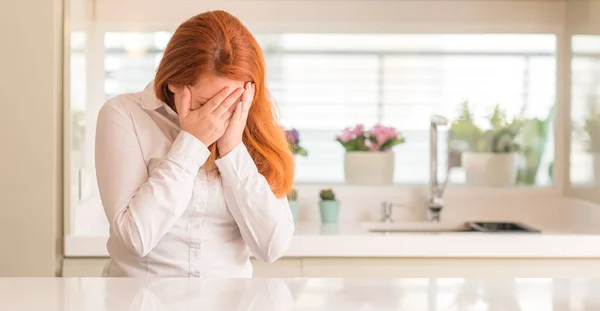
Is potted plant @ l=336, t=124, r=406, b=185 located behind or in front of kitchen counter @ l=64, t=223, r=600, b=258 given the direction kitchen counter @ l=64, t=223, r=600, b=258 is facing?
behind

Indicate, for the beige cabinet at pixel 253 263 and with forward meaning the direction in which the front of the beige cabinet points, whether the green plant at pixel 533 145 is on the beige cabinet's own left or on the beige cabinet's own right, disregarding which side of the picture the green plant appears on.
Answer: on the beige cabinet's own left

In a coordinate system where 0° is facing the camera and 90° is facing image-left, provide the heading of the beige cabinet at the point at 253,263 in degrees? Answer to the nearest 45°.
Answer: approximately 0°

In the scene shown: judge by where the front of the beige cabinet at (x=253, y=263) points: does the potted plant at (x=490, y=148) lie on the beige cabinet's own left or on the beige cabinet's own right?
on the beige cabinet's own left

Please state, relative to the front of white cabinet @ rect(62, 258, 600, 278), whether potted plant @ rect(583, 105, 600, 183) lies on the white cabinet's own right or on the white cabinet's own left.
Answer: on the white cabinet's own left

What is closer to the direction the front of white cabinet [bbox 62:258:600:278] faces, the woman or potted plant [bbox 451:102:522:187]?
the woman

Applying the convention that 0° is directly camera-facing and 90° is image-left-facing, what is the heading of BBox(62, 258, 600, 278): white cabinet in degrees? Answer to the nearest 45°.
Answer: approximately 0°
